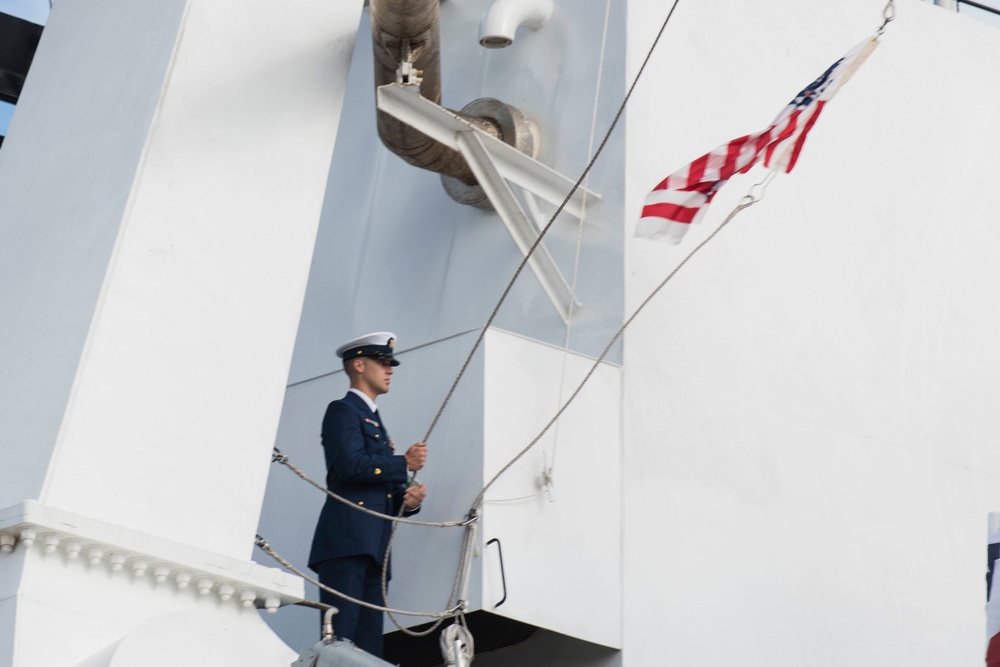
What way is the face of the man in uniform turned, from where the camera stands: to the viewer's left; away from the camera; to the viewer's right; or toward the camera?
to the viewer's right

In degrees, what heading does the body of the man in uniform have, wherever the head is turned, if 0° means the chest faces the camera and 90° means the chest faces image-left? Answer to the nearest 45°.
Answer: approximately 270°
